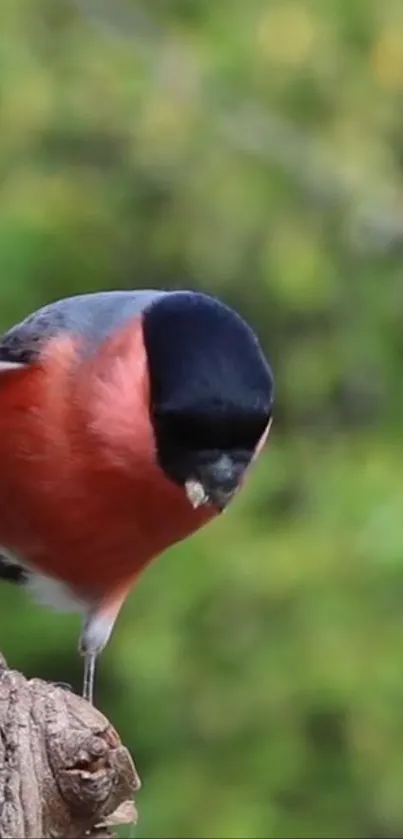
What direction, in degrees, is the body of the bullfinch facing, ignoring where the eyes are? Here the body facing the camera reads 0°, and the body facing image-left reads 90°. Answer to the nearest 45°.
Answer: approximately 315°
